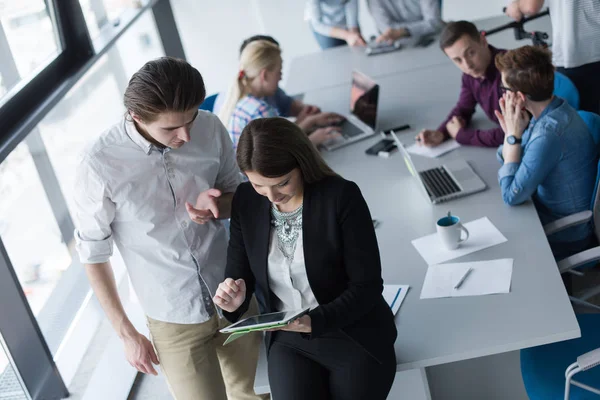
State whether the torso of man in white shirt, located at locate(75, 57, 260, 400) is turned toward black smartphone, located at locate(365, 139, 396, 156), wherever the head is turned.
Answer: no

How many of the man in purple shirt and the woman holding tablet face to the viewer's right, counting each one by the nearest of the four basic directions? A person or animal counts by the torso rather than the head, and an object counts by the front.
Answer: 0

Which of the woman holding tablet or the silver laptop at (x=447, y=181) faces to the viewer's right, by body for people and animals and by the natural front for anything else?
the silver laptop

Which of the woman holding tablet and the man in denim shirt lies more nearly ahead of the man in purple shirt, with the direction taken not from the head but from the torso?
the woman holding tablet

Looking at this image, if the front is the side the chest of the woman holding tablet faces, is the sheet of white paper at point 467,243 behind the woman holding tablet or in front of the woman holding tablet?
behind

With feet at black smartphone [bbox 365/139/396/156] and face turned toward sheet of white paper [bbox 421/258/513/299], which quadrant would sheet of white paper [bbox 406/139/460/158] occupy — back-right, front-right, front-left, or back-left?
front-left

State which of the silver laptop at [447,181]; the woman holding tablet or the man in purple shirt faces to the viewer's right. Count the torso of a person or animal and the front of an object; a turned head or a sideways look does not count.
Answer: the silver laptop

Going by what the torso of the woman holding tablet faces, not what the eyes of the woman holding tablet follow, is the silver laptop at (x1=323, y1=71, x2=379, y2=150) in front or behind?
behind

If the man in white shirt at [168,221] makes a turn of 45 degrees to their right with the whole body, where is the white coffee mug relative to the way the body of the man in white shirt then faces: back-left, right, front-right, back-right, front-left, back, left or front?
left

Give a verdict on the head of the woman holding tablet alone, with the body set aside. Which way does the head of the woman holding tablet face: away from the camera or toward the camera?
toward the camera

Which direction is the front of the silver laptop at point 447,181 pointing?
to the viewer's right

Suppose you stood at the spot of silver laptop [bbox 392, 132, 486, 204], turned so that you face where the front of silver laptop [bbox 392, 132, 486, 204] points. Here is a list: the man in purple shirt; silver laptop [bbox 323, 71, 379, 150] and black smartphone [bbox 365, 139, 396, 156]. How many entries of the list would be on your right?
0

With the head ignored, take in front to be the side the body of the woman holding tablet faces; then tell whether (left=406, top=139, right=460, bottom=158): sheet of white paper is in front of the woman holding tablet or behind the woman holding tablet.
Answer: behind

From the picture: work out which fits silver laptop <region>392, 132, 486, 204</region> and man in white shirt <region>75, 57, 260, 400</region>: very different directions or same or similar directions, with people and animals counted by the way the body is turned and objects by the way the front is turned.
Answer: same or similar directions
